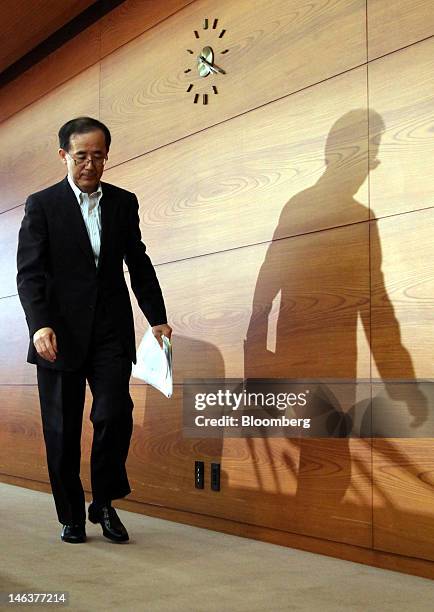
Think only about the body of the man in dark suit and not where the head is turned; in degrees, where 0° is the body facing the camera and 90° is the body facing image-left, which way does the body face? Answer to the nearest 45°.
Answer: approximately 315°

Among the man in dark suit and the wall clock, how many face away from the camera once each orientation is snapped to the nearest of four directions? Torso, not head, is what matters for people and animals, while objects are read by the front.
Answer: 0

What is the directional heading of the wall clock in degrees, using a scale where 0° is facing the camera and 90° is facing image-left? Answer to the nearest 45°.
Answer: approximately 45°
